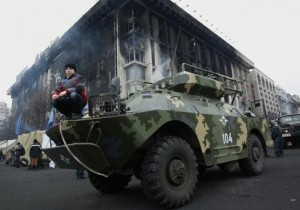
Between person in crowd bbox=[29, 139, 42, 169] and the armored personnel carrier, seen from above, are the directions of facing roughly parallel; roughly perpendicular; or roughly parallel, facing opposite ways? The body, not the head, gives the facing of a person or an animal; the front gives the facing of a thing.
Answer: roughly perpendicular

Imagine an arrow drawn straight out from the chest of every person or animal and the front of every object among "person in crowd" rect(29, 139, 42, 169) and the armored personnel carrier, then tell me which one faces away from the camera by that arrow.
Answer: the person in crowd

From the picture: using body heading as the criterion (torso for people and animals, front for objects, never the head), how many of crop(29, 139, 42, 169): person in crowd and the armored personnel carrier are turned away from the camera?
1

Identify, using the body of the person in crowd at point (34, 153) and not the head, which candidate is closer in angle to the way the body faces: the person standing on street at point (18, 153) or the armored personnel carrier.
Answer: the person standing on street

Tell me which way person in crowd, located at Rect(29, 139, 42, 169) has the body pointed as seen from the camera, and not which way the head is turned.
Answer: away from the camera

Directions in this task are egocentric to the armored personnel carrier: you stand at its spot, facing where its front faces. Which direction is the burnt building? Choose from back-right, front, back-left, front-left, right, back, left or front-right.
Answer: back-right

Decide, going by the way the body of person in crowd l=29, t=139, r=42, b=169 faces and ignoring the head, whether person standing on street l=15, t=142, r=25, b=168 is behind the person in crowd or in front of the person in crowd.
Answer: in front

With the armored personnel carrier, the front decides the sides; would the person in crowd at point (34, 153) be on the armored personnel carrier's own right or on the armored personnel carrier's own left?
on the armored personnel carrier's own right

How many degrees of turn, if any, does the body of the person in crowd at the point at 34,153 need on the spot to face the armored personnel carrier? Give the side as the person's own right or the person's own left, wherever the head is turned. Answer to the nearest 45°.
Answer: approximately 180°
